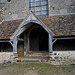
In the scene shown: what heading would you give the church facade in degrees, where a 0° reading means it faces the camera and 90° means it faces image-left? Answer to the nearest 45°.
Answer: approximately 0°
